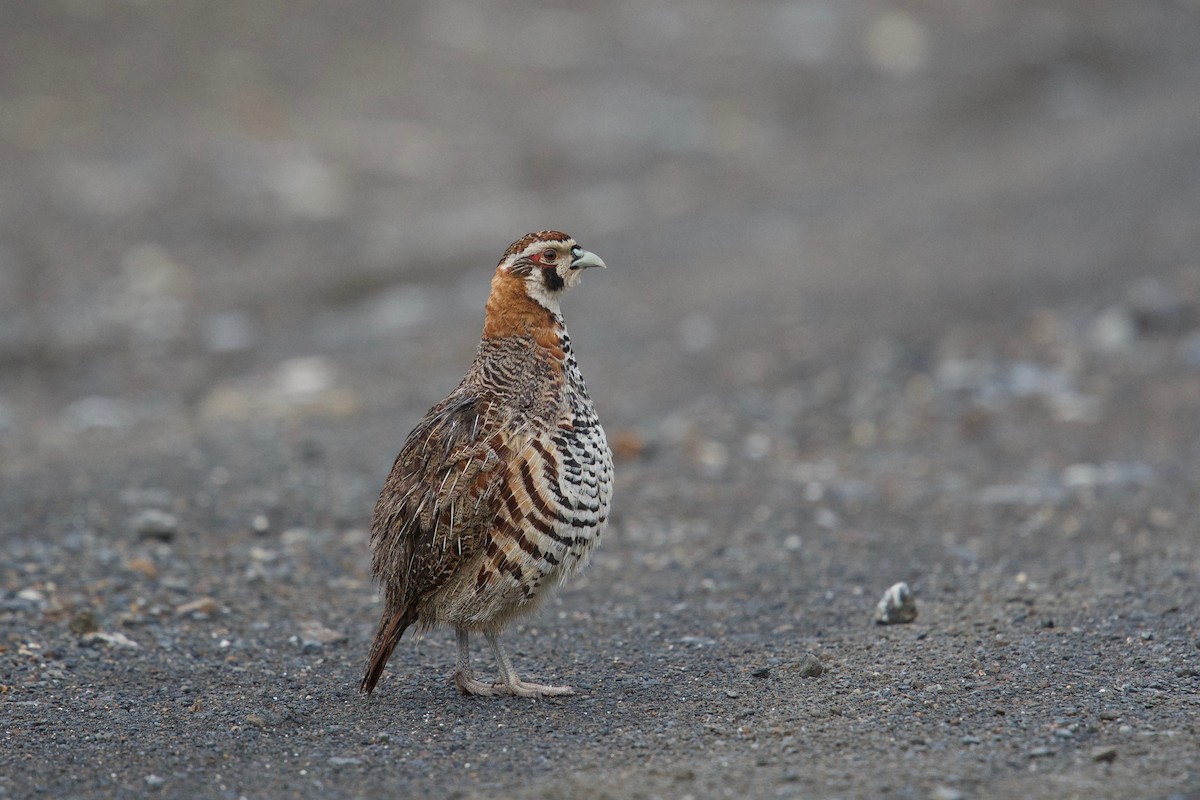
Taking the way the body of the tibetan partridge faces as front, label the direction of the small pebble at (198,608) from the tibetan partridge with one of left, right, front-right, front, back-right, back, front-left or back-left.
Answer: back-left

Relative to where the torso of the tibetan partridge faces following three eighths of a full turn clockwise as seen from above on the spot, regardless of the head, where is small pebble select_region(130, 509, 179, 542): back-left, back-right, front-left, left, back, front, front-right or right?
right

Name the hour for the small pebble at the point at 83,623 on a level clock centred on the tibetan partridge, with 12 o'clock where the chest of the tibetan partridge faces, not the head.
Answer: The small pebble is roughly at 7 o'clock from the tibetan partridge.

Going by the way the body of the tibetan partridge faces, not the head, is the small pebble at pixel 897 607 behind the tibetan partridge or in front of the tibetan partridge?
in front

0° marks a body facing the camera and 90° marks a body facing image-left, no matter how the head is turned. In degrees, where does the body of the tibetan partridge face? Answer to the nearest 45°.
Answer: approximately 270°

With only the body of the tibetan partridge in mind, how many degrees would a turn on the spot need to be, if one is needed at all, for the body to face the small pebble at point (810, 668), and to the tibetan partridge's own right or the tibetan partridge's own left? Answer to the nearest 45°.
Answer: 0° — it already faces it

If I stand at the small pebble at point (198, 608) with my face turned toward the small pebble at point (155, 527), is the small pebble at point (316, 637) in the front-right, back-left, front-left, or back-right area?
back-right

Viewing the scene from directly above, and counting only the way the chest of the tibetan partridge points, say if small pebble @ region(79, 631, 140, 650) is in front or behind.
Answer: behind

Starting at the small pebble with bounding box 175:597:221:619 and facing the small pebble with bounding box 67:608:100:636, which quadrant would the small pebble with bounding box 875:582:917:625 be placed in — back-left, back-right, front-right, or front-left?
back-left
